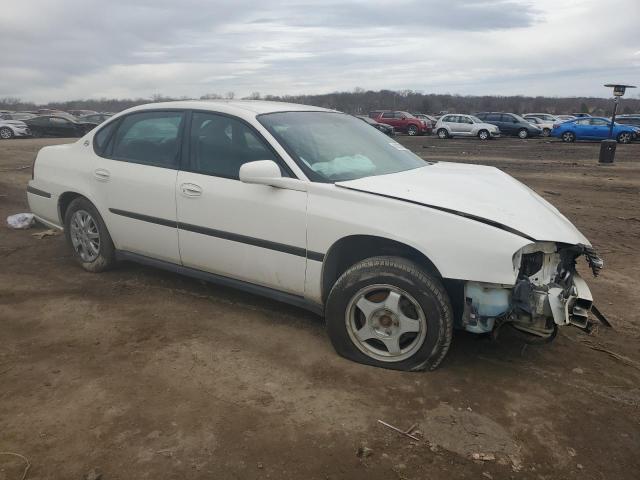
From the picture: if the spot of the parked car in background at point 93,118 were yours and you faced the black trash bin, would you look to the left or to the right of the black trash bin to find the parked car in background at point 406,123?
left

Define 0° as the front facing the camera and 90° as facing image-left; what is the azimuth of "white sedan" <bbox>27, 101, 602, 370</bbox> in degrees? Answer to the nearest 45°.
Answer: approximately 315°

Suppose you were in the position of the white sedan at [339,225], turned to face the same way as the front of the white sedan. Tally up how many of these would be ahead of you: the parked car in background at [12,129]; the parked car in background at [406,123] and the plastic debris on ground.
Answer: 0

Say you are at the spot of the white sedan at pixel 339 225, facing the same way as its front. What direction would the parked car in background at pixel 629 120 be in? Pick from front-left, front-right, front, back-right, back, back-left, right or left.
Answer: left

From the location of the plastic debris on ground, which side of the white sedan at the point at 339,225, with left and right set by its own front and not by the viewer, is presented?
back

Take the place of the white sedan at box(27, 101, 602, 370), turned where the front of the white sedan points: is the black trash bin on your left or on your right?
on your left

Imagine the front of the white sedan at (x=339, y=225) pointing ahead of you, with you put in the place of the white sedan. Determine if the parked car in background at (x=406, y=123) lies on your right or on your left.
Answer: on your left

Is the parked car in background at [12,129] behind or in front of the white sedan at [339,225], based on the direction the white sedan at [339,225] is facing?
behind

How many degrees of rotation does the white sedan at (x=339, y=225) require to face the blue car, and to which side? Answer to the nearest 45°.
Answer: approximately 90° to its left
